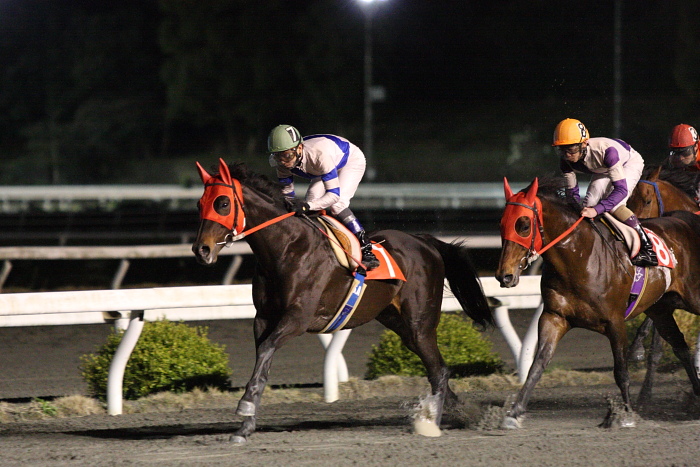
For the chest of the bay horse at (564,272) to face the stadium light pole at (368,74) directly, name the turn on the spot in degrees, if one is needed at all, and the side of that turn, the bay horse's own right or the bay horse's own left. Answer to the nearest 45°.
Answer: approximately 135° to the bay horse's own right

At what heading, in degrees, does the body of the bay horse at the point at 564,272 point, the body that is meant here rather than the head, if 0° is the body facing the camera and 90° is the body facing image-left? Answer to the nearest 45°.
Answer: approximately 45°

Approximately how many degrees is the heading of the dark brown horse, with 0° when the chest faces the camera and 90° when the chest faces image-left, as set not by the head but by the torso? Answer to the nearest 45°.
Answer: approximately 45°

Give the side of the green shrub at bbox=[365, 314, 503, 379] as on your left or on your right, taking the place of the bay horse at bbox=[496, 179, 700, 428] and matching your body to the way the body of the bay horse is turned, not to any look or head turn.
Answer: on your right

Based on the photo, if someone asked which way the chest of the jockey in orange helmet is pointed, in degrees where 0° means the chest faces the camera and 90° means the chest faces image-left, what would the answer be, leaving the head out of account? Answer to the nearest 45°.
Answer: approximately 45°

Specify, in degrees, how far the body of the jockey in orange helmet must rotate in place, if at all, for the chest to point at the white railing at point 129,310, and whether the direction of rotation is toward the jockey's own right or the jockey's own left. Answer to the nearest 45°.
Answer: approximately 45° to the jockey's own right
